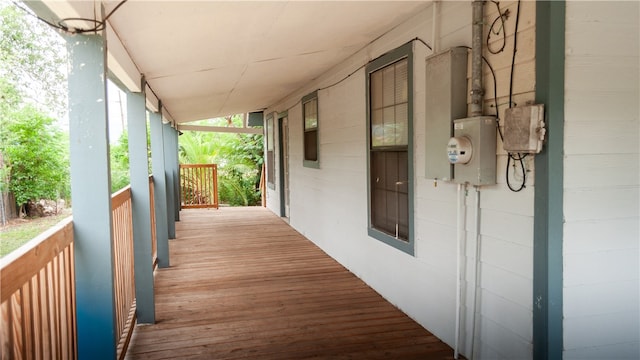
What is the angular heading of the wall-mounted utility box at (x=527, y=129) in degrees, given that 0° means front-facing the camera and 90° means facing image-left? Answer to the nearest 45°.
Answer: approximately 45°

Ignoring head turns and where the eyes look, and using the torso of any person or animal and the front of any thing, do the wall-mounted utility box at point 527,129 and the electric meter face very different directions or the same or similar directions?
same or similar directions

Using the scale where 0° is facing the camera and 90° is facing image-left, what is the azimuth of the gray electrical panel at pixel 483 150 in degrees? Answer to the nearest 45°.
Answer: approximately 45°

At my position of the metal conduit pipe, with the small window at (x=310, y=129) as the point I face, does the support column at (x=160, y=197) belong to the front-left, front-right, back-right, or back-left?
front-left

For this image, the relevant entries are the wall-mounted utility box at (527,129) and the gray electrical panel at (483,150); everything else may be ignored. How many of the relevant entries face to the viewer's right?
0

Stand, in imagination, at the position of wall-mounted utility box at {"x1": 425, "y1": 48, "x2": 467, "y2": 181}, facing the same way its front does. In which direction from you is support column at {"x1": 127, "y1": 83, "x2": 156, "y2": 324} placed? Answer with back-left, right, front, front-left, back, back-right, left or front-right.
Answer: front-right

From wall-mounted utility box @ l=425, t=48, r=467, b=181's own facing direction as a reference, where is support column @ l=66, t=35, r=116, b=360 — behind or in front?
in front

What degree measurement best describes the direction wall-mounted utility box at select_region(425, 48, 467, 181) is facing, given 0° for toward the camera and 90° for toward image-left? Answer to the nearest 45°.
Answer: approximately 45°

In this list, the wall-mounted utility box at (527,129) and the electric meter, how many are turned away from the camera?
0

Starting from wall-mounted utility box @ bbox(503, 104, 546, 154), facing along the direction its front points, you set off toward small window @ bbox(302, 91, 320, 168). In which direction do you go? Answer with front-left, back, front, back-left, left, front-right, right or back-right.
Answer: right

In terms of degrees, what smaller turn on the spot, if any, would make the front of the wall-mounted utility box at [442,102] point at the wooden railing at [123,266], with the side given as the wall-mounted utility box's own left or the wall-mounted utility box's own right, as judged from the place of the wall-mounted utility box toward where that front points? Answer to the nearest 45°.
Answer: approximately 45° to the wall-mounted utility box's own right

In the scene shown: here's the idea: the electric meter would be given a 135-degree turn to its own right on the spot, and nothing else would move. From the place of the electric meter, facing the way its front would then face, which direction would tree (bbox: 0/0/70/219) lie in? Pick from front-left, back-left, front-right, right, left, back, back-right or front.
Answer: left
